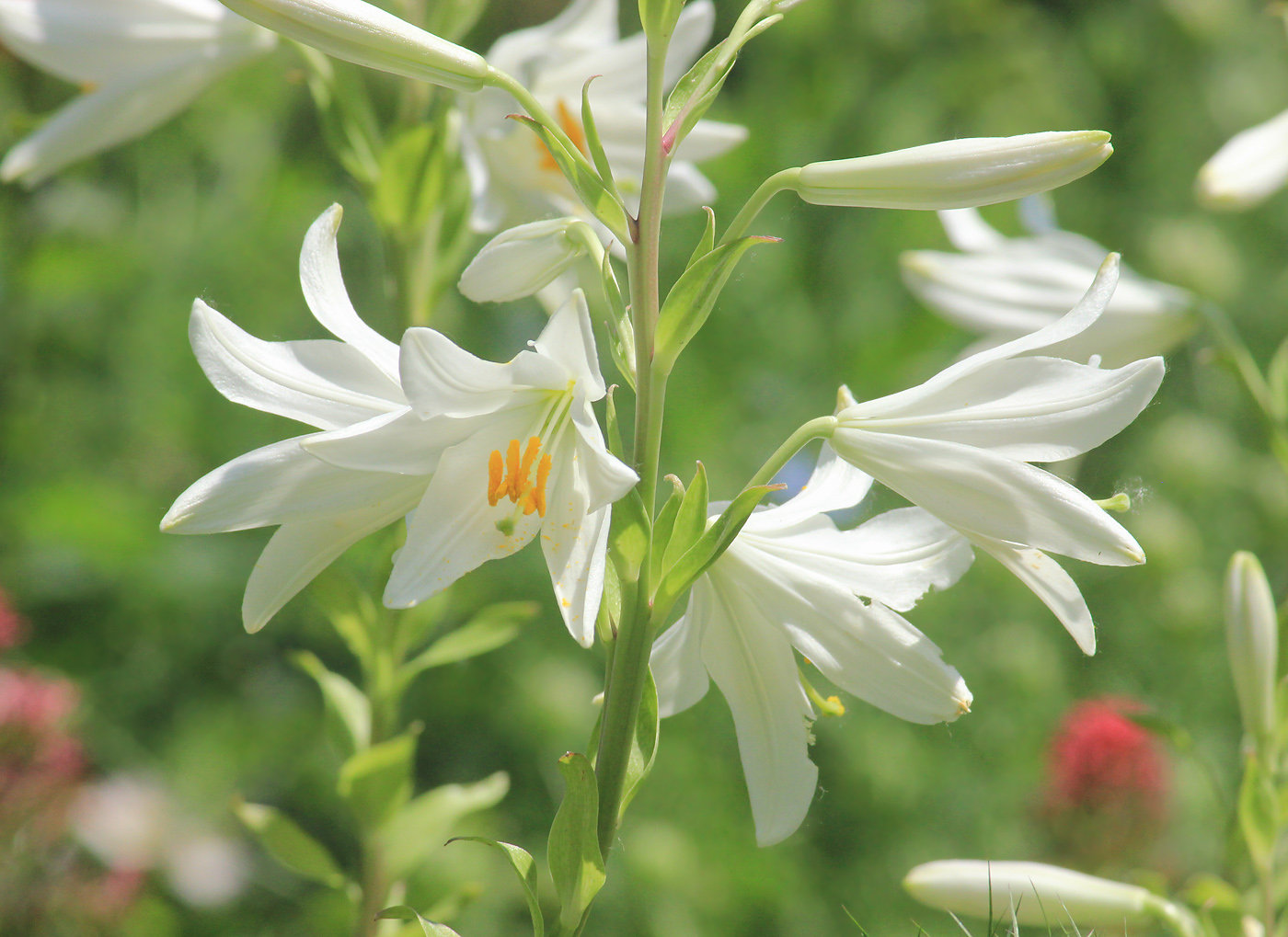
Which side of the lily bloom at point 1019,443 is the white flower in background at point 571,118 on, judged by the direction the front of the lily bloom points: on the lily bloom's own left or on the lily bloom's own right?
on the lily bloom's own left

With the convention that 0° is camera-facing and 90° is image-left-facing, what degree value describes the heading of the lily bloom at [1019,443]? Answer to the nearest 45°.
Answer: approximately 270°

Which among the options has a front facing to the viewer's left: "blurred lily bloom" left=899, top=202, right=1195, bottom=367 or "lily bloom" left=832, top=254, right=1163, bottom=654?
the blurred lily bloom

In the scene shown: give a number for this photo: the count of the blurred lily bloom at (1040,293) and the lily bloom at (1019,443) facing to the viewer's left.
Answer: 1

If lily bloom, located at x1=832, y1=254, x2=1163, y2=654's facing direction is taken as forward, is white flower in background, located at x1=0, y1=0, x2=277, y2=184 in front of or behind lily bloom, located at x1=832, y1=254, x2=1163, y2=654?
behind

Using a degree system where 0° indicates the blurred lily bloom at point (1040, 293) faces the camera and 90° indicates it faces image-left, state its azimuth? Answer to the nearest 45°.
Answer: approximately 90°

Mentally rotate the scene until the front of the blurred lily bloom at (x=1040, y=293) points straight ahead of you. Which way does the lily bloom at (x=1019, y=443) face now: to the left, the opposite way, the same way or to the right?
the opposite way
